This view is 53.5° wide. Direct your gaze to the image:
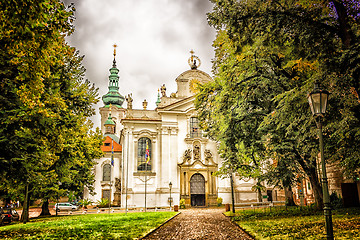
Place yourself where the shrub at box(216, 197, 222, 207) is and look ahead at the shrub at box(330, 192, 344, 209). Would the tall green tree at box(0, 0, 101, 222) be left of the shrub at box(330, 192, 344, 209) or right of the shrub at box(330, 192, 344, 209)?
right

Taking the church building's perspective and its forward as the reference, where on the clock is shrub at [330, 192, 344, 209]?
The shrub is roughly at 11 o'clock from the church building.

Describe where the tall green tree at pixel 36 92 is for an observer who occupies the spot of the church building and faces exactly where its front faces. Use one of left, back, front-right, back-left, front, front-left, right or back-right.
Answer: front

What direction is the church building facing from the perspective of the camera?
toward the camera

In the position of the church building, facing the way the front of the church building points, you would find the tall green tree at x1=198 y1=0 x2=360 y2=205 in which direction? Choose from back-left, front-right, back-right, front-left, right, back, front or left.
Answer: front

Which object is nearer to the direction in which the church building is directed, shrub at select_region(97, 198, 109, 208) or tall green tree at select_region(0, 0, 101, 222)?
the tall green tree

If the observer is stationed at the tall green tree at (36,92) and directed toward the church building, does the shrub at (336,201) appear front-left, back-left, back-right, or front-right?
front-right

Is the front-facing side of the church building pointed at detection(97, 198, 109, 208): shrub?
no

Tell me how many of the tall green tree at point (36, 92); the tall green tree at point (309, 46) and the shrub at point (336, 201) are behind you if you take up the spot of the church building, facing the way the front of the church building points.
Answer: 0

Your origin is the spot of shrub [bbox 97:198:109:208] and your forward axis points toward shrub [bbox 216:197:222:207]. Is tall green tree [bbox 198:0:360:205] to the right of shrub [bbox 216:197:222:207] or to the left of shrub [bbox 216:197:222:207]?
right
